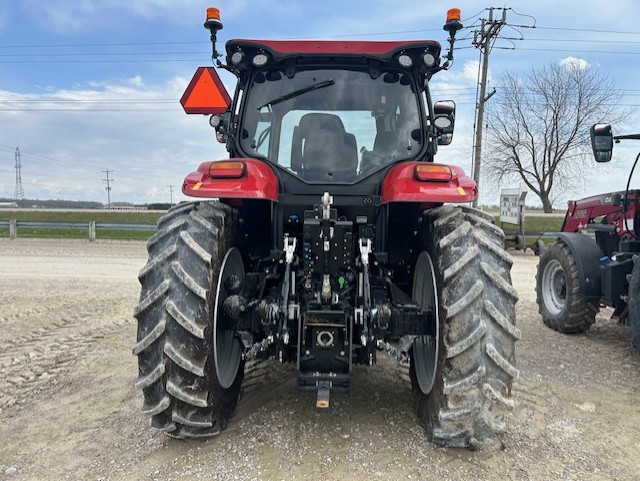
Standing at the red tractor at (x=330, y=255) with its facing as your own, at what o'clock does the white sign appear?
The white sign is roughly at 1 o'clock from the red tractor.

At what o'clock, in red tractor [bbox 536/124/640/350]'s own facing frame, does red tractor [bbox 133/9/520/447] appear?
red tractor [bbox 133/9/520/447] is roughly at 8 o'clock from red tractor [bbox 536/124/640/350].

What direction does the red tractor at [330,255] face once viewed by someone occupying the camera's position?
facing away from the viewer

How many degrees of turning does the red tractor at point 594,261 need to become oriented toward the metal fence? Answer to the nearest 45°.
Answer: approximately 45° to its left

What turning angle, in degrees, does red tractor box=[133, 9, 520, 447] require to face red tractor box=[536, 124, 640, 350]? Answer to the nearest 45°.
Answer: approximately 45° to its right

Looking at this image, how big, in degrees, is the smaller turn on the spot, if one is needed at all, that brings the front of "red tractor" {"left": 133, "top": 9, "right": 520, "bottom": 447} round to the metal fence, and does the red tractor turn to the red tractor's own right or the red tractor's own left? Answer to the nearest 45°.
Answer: approximately 45° to the red tractor's own left

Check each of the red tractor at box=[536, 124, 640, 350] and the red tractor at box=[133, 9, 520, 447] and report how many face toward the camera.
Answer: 0
